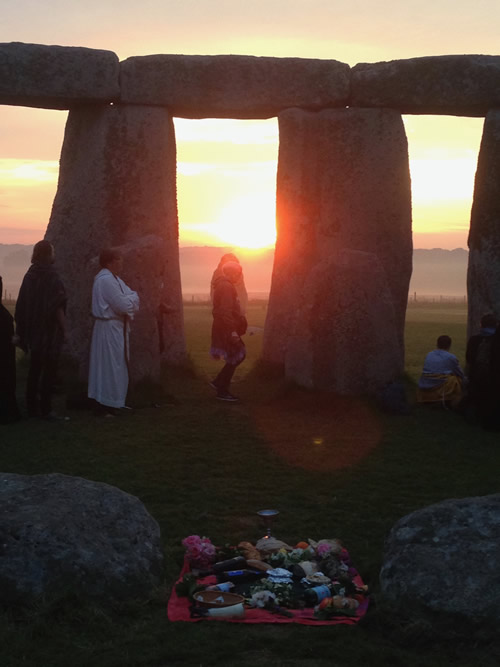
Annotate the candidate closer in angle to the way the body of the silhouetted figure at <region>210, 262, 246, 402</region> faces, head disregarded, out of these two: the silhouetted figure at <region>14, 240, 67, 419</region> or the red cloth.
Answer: the red cloth

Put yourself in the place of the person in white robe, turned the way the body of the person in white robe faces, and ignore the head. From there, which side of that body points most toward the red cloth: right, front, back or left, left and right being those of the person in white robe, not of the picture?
right

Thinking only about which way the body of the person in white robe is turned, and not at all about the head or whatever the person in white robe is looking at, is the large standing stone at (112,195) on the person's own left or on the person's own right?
on the person's own left

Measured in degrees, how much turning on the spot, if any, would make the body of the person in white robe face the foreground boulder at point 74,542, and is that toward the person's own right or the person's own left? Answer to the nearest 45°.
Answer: approximately 90° to the person's own right

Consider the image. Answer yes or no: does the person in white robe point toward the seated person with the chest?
yes

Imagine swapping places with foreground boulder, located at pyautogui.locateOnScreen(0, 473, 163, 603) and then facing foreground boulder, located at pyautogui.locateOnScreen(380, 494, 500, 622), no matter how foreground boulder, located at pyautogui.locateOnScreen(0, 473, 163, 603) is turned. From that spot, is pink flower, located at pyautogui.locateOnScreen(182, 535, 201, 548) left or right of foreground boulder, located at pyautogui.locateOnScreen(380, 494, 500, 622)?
left

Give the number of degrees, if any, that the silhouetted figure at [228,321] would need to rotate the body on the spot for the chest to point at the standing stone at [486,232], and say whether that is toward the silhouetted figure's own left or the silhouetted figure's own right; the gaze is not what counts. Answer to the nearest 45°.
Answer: approximately 45° to the silhouetted figure's own left

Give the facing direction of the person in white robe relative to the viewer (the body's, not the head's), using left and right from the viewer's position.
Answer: facing to the right of the viewer

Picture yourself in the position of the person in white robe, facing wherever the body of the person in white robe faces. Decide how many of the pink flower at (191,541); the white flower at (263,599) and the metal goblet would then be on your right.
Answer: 3

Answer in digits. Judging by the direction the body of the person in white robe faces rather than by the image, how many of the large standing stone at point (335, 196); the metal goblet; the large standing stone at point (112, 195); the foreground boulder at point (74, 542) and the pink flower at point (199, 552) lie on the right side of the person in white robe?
3
